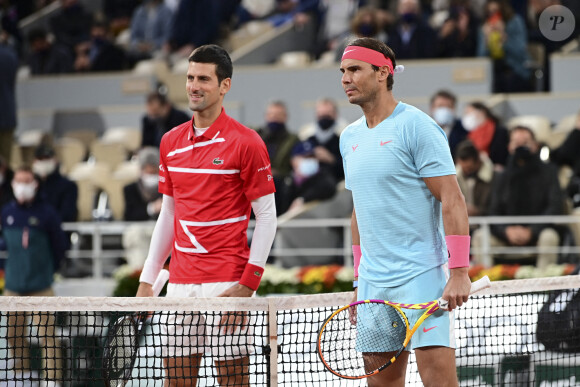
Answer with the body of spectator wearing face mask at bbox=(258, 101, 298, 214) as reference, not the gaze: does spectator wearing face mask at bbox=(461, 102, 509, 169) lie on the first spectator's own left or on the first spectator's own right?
on the first spectator's own left

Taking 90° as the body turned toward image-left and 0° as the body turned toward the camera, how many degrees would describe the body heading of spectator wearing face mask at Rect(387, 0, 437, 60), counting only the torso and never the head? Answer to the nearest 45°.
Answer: approximately 0°

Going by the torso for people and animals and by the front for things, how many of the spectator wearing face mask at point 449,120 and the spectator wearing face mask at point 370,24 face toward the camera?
2

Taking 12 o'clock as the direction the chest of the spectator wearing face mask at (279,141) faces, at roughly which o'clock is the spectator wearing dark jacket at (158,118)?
the spectator wearing dark jacket at (158,118) is roughly at 4 o'clock from the spectator wearing face mask at (279,141).
